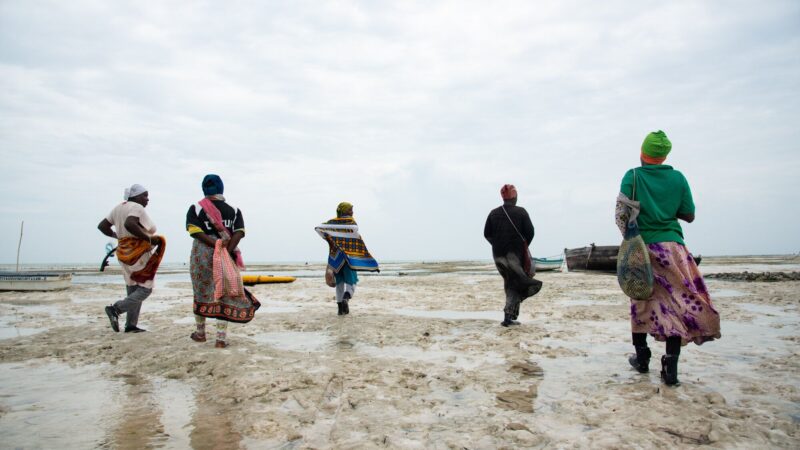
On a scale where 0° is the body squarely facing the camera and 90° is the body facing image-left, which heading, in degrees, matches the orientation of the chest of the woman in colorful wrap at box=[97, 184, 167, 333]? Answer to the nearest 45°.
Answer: approximately 225°

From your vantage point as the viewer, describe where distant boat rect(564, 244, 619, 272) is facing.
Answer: facing to the left of the viewer

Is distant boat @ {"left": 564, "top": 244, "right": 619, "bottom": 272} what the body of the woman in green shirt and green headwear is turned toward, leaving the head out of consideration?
yes

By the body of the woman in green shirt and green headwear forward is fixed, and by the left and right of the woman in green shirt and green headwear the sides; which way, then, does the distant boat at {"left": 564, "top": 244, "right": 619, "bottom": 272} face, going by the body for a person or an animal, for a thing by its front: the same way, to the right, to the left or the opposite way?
to the left

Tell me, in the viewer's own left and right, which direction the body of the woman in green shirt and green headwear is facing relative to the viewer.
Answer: facing away from the viewer

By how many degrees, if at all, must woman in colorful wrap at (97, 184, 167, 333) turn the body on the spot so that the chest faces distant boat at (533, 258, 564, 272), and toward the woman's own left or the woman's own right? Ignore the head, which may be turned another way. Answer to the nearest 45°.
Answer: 0° — they already face it

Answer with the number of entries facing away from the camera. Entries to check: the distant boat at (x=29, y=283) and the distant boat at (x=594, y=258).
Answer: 0

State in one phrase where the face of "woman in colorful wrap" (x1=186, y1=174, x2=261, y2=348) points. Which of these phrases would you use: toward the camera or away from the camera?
away from the camera

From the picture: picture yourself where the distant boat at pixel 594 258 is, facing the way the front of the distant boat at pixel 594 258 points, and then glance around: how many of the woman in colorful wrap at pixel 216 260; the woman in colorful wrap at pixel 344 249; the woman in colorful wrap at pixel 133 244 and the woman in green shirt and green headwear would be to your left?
4

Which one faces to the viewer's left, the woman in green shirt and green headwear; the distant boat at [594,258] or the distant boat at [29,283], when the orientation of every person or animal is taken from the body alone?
the distant boat at [594,258]
